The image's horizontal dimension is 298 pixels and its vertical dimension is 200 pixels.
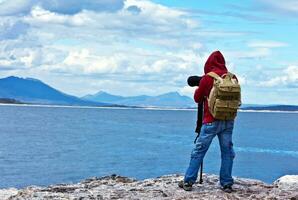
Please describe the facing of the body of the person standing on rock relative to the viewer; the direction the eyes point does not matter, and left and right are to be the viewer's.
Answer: facing away from the viewer and to the left of the viewer

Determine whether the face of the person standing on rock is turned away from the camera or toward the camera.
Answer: away from the camera
